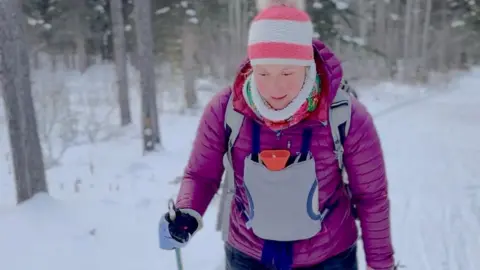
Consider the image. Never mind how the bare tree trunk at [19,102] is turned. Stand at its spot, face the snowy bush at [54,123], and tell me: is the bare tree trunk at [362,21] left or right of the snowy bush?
right

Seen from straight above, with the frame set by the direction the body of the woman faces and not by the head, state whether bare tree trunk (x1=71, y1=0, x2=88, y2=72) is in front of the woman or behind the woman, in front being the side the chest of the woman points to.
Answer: behind

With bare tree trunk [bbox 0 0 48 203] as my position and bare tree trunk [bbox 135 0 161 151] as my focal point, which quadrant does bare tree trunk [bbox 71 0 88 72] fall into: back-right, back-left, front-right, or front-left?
front-left

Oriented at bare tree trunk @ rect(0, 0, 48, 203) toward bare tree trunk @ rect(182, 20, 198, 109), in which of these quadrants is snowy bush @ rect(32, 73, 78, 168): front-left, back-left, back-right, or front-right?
front-left

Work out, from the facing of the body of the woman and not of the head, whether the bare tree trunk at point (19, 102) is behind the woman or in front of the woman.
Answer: behind

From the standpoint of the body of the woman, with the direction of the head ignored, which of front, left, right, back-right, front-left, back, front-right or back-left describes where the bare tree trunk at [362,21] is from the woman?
back

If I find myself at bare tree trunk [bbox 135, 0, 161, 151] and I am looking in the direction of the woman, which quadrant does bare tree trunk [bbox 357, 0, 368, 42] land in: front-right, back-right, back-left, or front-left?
back-left

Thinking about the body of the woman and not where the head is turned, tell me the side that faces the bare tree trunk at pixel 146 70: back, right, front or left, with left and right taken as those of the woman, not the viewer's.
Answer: back

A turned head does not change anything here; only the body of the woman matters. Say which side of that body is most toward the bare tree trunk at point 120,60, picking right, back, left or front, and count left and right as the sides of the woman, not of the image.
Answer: back

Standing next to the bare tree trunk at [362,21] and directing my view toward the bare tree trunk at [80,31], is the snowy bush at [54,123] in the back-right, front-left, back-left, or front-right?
front-left

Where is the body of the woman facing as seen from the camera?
toward the camera

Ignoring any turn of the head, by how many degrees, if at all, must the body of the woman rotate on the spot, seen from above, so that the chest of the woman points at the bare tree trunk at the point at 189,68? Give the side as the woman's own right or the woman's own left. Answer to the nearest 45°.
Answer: approximately 180°
